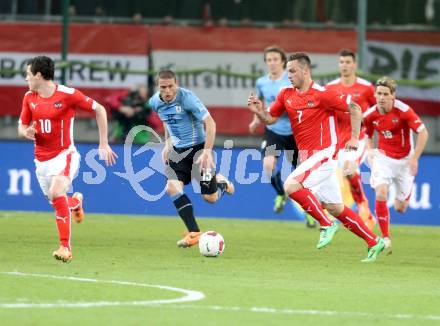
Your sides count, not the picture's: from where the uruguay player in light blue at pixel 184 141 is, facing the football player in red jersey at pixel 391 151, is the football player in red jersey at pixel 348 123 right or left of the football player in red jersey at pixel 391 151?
left

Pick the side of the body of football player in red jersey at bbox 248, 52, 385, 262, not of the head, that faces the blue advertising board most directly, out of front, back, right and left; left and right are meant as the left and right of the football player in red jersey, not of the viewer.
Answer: right

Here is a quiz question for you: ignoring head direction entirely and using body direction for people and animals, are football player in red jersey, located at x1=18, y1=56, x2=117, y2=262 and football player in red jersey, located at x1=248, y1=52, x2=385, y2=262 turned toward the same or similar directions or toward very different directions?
same or similar directions

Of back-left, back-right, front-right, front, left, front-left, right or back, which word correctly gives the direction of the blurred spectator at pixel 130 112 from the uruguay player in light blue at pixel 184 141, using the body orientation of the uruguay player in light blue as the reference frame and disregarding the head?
back-right

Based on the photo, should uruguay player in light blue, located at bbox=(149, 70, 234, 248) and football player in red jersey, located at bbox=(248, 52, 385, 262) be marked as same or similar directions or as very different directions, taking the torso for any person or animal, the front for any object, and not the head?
same or similar directions

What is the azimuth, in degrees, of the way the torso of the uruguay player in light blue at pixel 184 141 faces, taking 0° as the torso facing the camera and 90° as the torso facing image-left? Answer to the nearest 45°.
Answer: approximately 45°

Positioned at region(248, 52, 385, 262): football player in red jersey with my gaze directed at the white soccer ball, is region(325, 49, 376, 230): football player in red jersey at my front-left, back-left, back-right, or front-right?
back-right

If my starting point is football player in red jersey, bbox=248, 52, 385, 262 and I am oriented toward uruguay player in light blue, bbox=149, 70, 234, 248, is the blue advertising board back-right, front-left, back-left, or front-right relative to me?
front-right

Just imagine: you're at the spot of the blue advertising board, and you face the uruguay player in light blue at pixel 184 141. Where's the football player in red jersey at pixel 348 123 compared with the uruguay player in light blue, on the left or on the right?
left

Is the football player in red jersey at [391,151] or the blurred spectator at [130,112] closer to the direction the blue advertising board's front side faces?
the football player in red jersey

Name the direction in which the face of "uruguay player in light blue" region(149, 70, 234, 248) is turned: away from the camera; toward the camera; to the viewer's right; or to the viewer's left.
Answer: toward the camera

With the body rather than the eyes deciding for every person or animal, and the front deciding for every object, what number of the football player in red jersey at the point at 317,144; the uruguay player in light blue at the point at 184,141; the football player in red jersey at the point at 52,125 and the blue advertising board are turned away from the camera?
0

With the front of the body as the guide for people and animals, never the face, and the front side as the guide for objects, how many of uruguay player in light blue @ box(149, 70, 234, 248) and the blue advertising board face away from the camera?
0

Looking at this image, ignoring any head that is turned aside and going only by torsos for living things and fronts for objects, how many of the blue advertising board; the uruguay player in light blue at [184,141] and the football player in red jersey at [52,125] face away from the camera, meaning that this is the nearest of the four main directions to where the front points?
0

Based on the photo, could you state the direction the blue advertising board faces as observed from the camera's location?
facing the viewer

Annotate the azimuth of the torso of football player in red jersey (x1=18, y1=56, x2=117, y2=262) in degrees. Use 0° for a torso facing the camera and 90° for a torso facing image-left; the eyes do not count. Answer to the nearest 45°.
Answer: approximately 45°

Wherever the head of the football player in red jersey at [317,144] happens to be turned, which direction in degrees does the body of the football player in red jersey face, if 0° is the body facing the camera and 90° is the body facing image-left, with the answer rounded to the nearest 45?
approximately 45°
